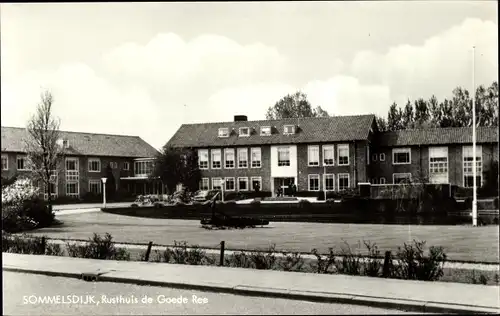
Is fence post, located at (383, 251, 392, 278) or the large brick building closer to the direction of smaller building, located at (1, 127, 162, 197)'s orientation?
the fence post

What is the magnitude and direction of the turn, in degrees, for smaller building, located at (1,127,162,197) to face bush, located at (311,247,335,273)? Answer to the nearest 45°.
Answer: approximately 45° to its left

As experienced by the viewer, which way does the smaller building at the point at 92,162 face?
facing the viewer

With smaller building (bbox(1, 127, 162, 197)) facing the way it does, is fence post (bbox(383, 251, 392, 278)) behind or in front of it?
in front

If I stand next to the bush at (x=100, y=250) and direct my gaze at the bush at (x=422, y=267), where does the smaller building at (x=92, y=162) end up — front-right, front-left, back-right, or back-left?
back-left

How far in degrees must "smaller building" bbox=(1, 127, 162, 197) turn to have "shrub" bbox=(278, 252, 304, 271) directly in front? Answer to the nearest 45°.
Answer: approximately 45° to its left

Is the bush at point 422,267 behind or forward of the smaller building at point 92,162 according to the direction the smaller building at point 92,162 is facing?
forward

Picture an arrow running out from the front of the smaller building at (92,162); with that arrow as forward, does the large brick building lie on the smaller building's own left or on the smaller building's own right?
on the smaller building's own left
